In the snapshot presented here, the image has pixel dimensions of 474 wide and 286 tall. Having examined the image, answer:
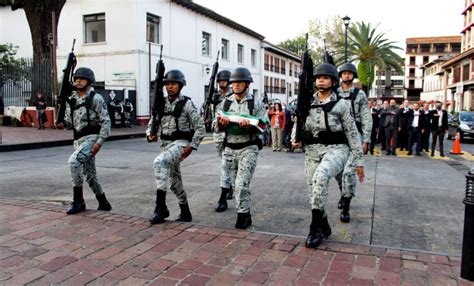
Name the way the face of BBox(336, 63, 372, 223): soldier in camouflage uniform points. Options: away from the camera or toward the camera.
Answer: toward the camera

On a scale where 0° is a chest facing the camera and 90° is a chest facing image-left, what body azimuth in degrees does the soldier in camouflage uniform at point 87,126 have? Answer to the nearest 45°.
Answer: approximately 45°

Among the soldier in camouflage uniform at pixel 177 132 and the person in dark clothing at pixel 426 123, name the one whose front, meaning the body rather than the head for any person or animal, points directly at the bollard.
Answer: the person in dark clothing

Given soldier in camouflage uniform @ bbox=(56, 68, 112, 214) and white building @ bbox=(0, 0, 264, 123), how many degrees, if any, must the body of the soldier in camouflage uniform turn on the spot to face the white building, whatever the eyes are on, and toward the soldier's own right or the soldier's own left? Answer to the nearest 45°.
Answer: approximately 135° to the soldier's own right

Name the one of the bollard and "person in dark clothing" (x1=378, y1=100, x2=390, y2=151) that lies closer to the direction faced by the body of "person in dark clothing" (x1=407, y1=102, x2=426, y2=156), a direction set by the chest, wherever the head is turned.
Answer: the bollard

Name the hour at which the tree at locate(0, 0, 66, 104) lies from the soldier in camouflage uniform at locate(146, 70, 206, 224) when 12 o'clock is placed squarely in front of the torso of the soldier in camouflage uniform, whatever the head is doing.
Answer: The tree is roughly at 4 o'clock from the soldier in camouflage uniform.

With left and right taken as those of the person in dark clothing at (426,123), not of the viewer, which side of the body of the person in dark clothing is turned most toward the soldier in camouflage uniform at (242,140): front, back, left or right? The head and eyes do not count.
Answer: front

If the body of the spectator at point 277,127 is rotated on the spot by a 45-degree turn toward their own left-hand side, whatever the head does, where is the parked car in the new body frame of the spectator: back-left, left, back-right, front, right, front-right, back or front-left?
left

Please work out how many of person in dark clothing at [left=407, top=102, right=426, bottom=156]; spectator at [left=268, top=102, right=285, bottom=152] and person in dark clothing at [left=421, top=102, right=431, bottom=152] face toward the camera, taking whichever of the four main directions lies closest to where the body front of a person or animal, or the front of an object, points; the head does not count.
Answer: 3

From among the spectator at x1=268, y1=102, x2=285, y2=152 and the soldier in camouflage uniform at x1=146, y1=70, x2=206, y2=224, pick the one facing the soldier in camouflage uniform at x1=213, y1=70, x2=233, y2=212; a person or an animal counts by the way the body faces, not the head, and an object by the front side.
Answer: the spectator

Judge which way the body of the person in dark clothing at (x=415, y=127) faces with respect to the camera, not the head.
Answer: toward the camera

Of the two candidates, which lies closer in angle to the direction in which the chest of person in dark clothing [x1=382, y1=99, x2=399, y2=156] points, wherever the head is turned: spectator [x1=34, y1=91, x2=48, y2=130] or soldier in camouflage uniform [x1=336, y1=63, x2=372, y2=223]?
the soldier in camouflage uniform

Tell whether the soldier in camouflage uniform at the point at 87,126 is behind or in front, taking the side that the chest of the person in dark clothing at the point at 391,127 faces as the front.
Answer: in front

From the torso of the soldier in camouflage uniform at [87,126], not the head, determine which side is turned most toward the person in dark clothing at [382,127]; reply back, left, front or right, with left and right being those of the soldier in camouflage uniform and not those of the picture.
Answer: back

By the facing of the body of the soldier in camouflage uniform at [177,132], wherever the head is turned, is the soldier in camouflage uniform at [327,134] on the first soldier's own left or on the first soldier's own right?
on the first soldier's own left

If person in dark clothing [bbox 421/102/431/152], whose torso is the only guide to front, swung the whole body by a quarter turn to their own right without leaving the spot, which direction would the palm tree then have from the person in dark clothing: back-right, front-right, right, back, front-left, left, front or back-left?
right

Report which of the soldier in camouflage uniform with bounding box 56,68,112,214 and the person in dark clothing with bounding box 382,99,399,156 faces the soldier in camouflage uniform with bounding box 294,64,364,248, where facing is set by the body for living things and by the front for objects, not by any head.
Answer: the person in dark clothing
